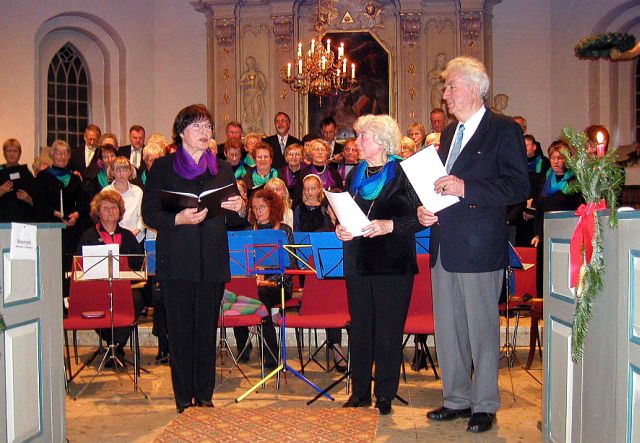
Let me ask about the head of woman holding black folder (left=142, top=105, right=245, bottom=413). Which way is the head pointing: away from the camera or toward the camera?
toward the camera

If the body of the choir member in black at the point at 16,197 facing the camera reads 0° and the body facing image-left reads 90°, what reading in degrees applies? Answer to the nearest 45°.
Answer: approximately 0°

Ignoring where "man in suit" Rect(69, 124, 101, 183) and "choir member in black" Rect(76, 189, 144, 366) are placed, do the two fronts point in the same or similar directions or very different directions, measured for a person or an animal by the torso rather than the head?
same or similar directions

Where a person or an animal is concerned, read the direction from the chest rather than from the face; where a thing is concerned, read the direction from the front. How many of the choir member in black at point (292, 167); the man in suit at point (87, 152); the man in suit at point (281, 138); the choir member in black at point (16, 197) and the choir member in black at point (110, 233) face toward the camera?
5

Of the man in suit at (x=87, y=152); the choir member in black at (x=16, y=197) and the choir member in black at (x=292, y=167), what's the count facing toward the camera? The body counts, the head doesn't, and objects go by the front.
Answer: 3

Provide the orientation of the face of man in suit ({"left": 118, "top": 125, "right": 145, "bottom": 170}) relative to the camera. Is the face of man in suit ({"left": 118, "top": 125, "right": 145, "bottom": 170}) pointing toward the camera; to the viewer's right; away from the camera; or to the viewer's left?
toward the camera

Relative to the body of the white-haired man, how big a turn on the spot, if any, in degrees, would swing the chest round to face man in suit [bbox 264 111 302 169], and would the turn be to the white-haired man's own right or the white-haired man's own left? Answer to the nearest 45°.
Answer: approximately 90° to the white-haired man's own right

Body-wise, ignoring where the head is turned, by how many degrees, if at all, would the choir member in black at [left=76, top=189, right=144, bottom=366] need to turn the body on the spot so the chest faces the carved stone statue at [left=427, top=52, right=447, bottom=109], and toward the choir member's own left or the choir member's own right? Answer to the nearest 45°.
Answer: approximately 135° to the choir member's own left

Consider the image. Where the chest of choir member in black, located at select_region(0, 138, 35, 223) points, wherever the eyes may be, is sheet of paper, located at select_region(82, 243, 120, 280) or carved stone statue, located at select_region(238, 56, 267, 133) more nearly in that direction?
the sheet of paper

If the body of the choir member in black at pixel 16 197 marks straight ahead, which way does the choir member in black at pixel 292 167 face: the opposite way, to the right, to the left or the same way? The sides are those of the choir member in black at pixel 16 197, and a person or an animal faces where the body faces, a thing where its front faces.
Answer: the same way

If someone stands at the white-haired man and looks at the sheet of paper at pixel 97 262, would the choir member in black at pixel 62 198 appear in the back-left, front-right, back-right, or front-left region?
front-right

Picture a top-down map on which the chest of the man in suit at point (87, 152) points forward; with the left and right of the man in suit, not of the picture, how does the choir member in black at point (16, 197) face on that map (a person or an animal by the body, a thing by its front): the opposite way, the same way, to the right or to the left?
the same way

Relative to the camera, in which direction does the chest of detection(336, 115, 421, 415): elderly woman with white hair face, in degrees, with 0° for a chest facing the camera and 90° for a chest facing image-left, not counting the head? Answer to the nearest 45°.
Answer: approximately 45°

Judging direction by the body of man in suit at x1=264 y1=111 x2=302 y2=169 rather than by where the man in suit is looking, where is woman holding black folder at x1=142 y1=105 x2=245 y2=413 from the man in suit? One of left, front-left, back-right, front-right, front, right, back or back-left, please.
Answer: front

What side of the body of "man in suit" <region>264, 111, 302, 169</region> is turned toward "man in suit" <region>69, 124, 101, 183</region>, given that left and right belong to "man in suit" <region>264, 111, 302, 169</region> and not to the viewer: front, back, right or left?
right

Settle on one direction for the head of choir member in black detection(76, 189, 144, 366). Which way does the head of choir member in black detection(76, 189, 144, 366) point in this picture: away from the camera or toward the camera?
toward the camera

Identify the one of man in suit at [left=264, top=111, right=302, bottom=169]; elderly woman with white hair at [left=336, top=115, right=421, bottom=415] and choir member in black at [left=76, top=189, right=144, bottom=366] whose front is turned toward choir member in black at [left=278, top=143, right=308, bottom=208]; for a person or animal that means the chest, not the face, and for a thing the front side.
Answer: the man in suit

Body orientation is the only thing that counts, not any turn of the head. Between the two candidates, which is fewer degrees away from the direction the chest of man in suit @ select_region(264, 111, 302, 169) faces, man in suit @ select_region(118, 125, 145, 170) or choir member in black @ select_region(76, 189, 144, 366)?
the choir member in black
